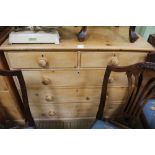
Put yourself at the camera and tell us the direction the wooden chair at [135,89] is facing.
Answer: facing the viewer and to the left of the viewer

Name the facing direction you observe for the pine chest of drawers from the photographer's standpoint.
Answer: facing the viewer
